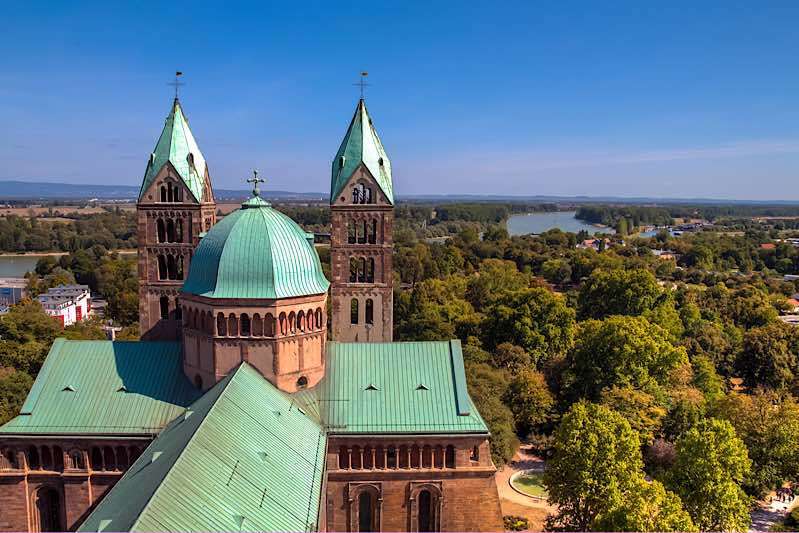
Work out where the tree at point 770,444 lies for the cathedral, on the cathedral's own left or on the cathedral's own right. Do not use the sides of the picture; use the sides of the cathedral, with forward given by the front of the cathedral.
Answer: on the cathedral's own left

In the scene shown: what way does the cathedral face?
toward the camera

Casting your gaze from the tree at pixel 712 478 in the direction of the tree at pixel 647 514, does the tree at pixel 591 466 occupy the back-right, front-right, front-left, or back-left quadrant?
front-right

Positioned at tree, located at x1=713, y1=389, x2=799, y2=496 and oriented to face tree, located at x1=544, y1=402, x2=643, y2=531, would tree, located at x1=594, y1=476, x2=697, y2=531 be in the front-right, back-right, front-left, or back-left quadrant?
front-left

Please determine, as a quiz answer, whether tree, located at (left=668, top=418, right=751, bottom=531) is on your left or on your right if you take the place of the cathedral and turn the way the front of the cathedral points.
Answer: on your left

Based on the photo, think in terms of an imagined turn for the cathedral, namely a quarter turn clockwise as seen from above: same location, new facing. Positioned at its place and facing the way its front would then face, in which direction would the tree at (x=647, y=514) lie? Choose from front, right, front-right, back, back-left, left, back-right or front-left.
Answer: back-left

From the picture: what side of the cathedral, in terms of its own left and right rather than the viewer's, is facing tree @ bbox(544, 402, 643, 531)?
left
